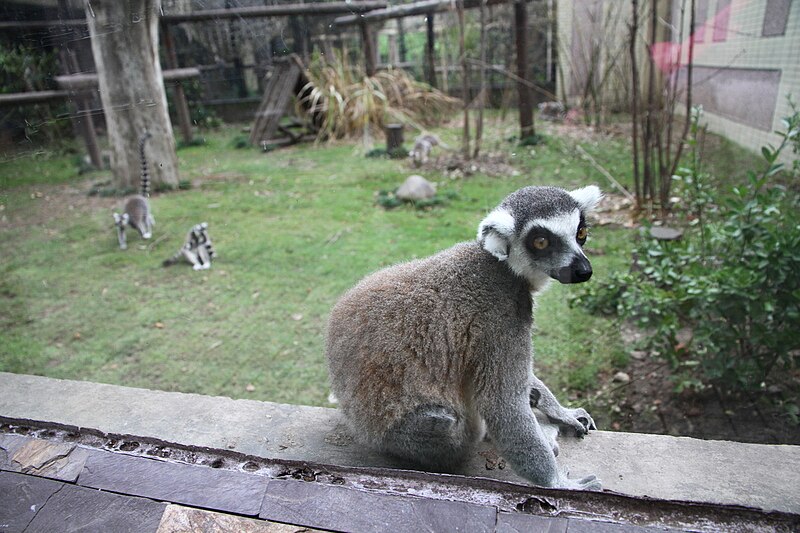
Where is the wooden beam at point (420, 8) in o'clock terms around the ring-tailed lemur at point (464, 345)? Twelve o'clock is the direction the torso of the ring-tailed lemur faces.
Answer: The wooden beam is roughly at 9 o'clock from the ring-tailed lemur.

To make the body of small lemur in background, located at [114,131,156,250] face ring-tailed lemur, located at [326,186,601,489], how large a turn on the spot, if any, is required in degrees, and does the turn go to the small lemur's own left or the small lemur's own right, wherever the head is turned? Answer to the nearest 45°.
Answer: approximately 45° to the small lemur's own left

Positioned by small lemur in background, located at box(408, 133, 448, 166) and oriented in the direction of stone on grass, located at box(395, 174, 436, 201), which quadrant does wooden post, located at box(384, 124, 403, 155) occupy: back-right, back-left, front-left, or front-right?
back-right

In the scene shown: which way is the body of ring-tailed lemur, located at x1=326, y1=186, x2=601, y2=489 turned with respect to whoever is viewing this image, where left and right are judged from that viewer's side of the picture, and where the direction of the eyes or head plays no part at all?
facing to the right of the viewer

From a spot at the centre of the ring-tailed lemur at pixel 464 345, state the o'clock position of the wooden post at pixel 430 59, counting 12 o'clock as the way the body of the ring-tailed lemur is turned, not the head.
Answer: The wooden post is roughly at 9 o'clock from the ring-tailed lemur.

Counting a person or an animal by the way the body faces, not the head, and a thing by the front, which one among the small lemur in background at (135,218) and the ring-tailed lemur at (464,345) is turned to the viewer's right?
the ring-tailed lemur

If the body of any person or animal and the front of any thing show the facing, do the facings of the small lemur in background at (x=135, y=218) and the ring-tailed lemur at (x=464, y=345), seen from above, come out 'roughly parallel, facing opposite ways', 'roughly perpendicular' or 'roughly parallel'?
roughly perpendicular

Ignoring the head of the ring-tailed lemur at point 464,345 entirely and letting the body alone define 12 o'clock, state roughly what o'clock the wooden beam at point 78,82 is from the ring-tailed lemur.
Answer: The wooden beam is roughly at 7 o'clock from the ring-tailed lemur.

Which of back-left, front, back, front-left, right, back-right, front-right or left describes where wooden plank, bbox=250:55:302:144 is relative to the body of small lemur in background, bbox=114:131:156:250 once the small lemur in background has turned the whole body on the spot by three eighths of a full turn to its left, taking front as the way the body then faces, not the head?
front-left

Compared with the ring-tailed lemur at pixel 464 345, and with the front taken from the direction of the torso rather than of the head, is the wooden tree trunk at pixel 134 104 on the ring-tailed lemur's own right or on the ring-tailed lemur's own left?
on the ring-tailed lemur's own left

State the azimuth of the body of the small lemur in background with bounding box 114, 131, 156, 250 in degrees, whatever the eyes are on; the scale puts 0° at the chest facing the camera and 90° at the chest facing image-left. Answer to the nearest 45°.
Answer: approximately 45°

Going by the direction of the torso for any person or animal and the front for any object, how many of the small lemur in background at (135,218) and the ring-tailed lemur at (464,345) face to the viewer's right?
1
